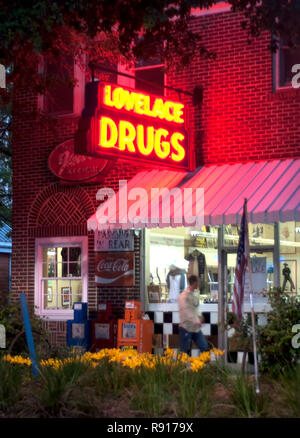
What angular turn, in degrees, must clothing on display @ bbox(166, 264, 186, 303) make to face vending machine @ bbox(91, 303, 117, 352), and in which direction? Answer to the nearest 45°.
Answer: approximately 90° to its right

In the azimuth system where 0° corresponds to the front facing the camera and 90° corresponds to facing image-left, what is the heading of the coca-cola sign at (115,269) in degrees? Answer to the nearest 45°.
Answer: approximately 0°

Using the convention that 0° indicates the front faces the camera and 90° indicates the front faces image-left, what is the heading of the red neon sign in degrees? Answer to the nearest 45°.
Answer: approximately 315°
